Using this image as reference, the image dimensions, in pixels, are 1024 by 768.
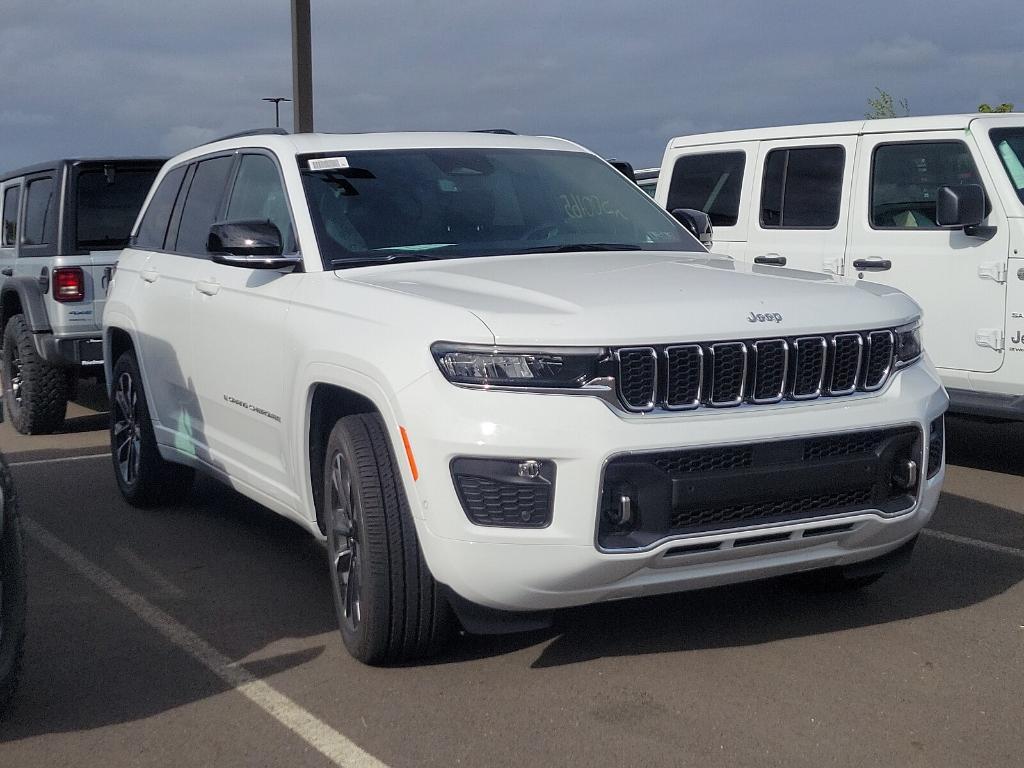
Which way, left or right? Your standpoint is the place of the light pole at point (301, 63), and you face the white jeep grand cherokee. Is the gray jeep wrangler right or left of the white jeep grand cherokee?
right

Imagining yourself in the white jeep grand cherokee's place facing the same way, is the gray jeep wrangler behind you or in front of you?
behind

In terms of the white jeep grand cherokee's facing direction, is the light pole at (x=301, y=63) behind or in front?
behind

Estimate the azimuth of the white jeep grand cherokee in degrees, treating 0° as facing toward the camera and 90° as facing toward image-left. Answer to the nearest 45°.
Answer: approximately 315°
